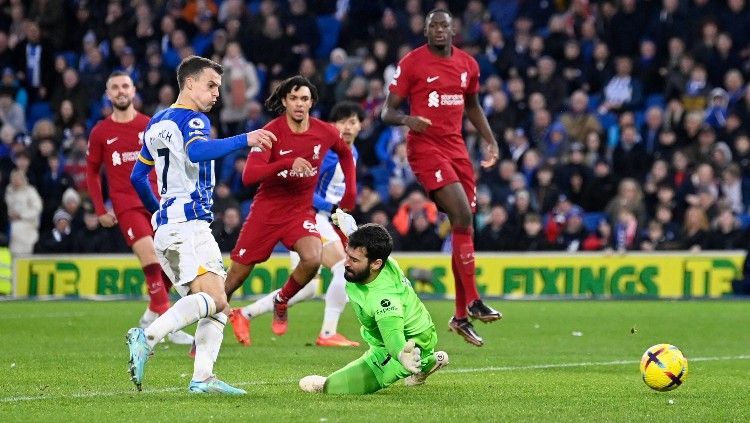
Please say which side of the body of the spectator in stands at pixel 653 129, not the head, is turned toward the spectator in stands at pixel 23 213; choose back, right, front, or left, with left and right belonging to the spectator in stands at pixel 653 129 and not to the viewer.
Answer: right

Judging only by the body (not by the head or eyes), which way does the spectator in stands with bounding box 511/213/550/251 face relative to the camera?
toward the camera

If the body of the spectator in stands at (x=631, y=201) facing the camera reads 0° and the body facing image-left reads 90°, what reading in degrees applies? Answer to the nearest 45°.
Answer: approximately 0°

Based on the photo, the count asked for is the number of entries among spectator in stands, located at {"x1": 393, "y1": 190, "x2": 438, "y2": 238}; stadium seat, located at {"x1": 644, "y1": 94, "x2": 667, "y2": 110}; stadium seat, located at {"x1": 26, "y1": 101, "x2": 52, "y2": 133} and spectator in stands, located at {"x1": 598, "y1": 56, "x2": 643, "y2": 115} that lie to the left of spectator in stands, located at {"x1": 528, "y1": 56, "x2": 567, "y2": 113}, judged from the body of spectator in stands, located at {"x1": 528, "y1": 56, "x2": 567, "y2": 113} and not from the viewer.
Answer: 2

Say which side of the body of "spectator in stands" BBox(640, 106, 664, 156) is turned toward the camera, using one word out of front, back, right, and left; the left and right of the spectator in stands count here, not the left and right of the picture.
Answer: front

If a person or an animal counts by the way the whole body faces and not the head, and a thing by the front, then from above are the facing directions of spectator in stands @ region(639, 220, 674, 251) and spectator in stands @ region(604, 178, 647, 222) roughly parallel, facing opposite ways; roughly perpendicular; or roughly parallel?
roughly parallel

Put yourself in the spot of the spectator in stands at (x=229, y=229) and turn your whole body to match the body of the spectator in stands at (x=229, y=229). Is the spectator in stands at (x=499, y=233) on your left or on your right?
on your left

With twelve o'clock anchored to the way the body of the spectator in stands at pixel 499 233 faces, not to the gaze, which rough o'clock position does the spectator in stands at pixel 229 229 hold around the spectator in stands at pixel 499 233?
the spectator in stands at pixel 229 229 is roughly at 3 o'clock from the spectator in stands at pixel 499 233.

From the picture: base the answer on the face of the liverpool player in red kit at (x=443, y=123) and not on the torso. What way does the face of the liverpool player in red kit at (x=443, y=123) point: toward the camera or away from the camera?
toward the camera

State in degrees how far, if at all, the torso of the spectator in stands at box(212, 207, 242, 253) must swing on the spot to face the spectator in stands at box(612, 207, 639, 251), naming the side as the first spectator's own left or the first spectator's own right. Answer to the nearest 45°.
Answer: approximately 90° to the first spectator's own left

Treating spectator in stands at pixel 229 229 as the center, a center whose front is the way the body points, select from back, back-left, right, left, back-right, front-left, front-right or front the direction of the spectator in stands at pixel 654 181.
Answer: left

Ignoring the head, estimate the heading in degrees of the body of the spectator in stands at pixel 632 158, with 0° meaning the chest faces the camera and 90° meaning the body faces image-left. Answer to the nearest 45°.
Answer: approximately 0°

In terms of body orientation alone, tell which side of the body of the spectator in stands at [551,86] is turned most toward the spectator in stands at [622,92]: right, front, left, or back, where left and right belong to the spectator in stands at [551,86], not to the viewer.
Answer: left

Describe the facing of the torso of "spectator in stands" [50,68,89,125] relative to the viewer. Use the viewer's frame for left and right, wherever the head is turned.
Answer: facing the viewer
